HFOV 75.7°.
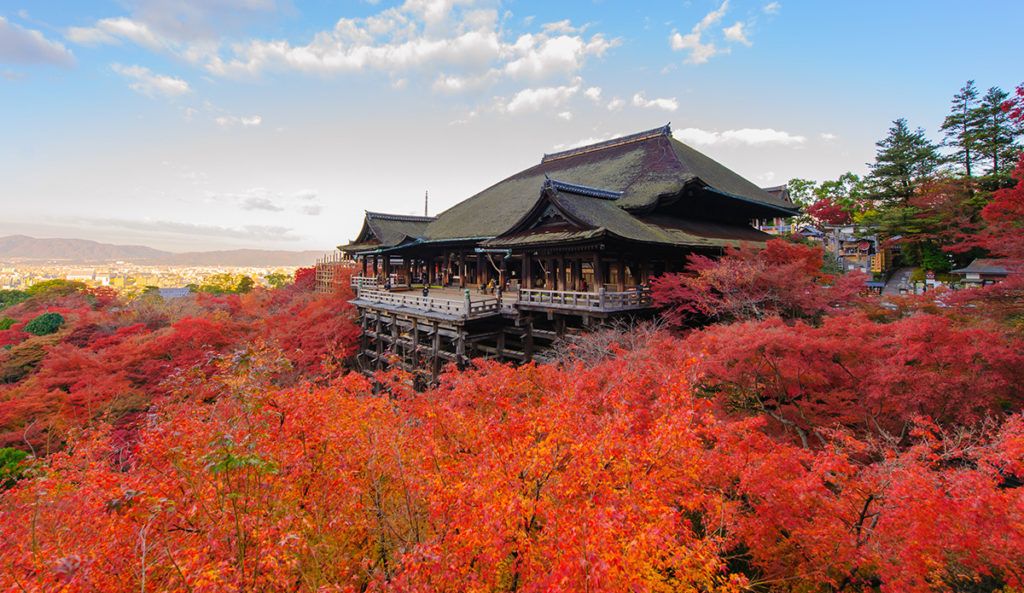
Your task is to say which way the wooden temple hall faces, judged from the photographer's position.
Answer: facing the viewer and to the left of the viewer

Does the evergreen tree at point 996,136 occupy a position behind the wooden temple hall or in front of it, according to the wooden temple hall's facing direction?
behind
